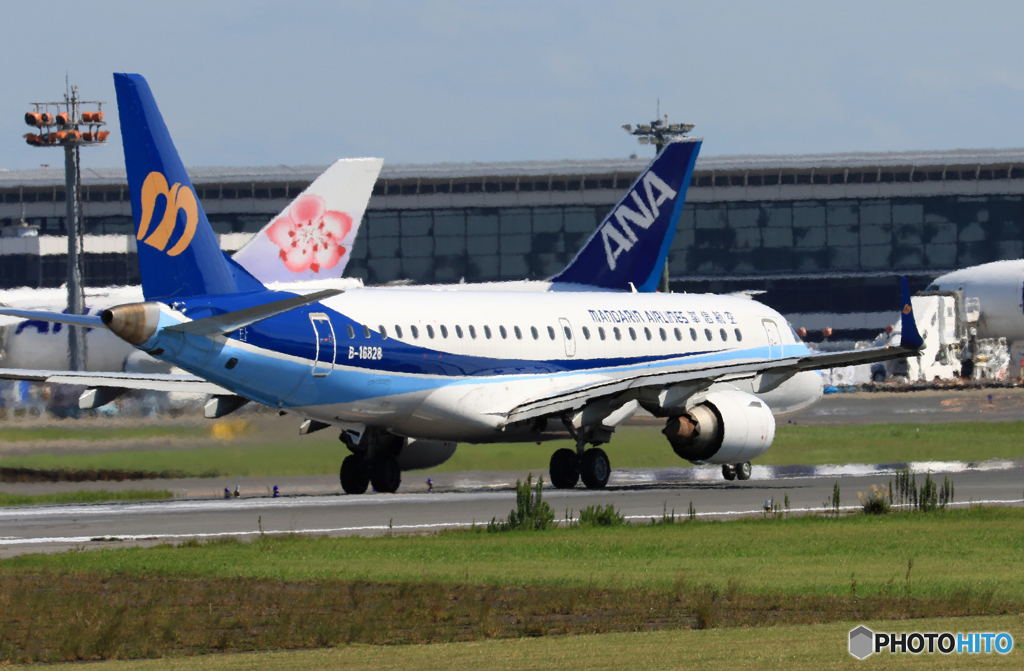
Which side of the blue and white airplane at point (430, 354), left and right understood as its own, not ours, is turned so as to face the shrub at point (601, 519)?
right

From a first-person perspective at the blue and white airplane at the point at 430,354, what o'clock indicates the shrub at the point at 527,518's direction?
The shrub is roughly at 4 o'clock from the blue and white airplane.

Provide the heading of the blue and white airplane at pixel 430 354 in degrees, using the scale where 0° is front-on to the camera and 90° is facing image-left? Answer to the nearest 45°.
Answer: approximately 225°
